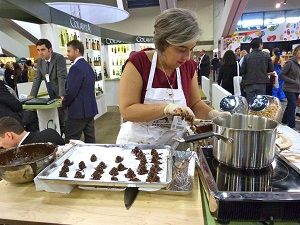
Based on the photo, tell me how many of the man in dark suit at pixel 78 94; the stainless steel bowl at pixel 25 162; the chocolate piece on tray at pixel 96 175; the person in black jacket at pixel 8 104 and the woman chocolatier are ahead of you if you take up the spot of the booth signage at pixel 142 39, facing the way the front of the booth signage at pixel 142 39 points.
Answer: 5

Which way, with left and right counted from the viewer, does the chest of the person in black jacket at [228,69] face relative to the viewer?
facing away from the viewer

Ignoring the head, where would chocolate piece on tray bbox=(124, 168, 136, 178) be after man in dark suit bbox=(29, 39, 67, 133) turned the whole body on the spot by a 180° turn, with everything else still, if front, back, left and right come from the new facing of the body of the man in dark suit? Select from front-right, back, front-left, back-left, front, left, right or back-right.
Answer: back-right

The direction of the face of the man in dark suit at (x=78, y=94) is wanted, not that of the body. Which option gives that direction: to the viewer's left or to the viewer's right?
to the viewer's left

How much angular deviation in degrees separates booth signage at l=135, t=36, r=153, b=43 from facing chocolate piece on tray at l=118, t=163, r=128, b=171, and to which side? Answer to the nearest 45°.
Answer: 0° — it already faces it
